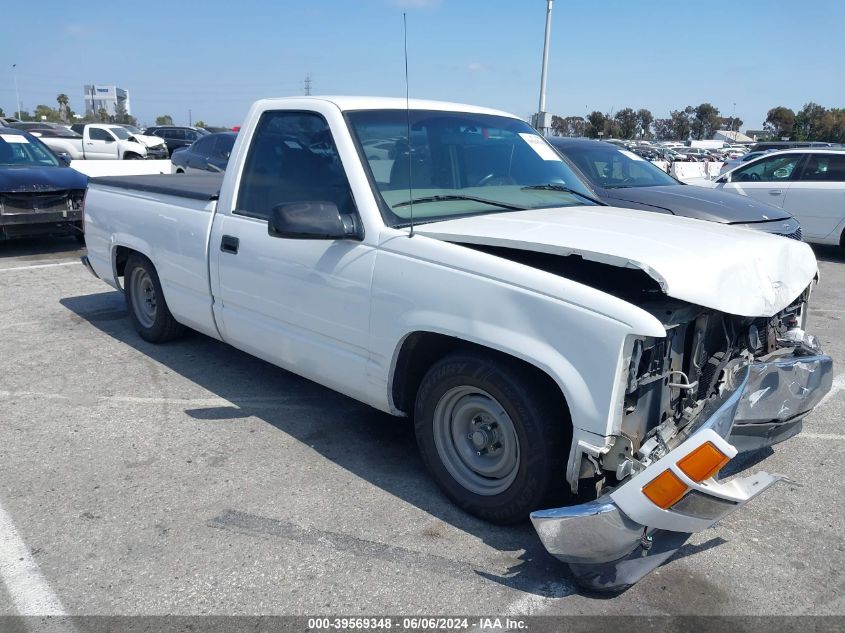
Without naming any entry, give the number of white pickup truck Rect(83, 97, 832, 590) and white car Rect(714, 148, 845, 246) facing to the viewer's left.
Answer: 1

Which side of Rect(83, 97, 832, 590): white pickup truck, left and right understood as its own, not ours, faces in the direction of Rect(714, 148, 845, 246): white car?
left

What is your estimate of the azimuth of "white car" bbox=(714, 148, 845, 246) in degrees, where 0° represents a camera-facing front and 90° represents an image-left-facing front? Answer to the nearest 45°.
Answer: approximately 90°

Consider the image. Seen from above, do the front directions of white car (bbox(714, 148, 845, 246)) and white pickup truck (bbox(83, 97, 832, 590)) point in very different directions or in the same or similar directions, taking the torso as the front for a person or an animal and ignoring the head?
very different directions

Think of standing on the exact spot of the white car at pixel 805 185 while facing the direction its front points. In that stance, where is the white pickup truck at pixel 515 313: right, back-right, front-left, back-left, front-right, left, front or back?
left
